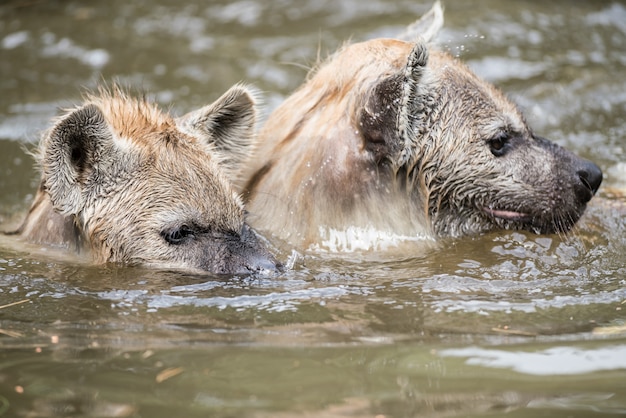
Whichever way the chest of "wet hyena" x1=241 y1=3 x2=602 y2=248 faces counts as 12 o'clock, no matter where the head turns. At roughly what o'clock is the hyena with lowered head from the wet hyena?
The hyena with lowered head is roughly at 5 o'clock from the wet hyena.

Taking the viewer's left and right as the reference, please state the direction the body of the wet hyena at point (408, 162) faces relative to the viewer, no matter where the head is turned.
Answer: facing to the right of the viewer

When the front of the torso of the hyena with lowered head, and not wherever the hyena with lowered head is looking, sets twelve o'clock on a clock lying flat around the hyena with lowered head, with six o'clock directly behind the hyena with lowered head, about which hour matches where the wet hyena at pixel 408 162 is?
The wet hyena is roughly at 10 o'clock from the hyena with lowered head.

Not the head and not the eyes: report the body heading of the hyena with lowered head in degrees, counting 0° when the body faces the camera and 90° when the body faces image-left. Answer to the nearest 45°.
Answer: approximately 315°
